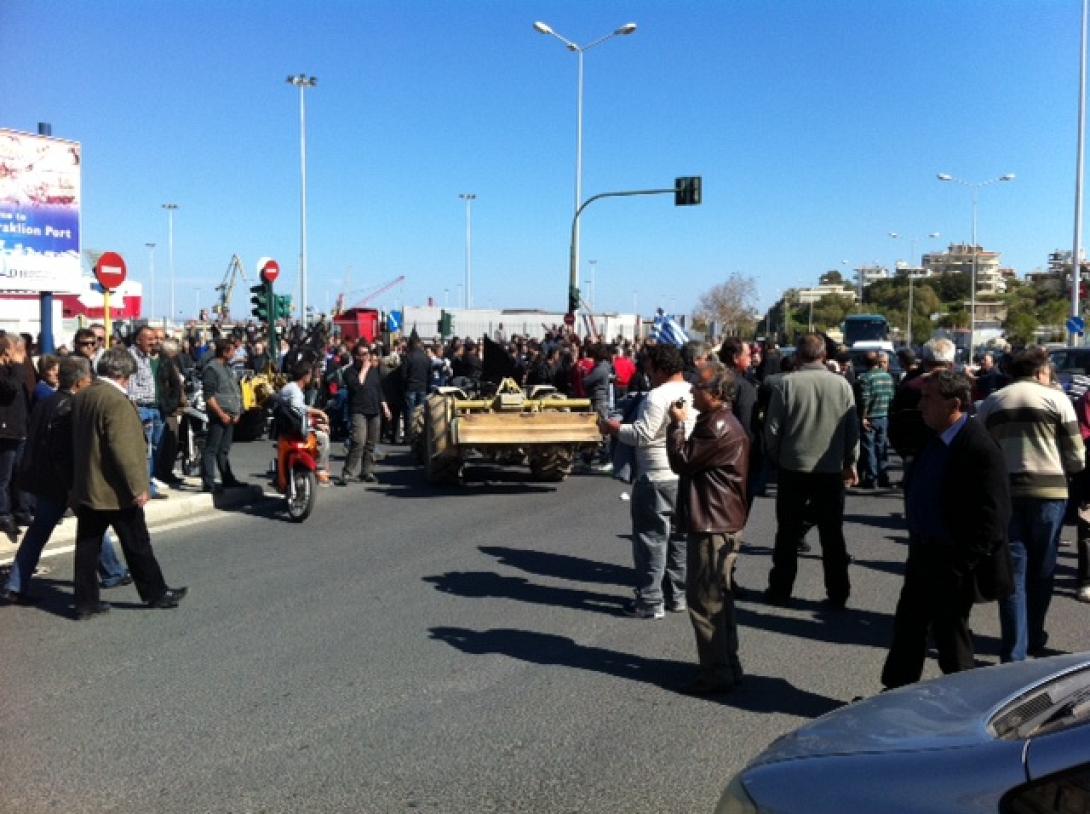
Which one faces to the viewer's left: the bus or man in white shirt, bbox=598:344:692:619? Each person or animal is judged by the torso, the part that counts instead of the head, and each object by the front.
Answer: the man in white shirt

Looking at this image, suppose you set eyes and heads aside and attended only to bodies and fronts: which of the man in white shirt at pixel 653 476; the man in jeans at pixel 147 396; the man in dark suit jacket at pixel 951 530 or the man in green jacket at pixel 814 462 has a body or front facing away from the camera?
the man in green jacket

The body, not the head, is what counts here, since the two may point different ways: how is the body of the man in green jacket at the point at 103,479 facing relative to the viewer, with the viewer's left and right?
facing away from the viewer and to the right of the viewer

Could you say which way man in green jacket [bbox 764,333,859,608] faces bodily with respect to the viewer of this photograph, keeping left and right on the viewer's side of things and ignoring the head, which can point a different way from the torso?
facing away from the viewer

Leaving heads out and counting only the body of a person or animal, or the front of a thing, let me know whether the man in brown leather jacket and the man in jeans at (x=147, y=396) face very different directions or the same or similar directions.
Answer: very different directions

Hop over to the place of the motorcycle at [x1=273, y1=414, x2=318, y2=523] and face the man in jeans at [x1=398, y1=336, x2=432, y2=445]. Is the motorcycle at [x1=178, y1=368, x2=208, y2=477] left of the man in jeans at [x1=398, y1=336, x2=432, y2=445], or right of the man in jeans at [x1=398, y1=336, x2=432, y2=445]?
left

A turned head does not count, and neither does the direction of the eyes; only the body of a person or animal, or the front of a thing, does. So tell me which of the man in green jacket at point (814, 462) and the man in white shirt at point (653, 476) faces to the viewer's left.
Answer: the man in white shirt

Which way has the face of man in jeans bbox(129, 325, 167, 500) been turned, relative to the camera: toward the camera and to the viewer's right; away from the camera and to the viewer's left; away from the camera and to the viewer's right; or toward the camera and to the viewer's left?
toward the camera and to the viewer's right

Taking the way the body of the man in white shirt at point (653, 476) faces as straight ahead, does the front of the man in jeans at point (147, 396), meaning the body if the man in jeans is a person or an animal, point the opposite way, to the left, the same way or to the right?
the opposite way

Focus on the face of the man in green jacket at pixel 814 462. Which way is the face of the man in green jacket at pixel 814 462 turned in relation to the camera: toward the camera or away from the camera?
away from the camera

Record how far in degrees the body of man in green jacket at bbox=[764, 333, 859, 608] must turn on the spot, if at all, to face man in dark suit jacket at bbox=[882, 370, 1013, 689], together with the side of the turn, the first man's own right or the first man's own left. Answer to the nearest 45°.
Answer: approximately 180°

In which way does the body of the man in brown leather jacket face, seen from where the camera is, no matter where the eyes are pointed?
to the viewer's left

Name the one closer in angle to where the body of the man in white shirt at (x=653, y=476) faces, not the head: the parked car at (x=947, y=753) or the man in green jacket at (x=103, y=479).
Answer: the man in green jacket

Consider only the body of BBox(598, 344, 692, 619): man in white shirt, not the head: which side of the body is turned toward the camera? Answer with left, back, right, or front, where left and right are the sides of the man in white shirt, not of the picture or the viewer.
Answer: left

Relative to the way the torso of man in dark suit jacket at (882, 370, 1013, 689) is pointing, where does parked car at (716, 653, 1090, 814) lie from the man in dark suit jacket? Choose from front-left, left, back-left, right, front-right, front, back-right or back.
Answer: front-left

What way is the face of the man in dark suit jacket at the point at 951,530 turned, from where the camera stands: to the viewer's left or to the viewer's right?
to the viewer's left
